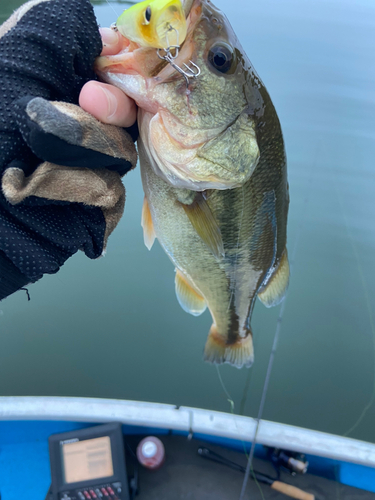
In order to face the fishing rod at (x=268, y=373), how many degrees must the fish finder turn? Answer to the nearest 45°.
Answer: approximately 135° to its left

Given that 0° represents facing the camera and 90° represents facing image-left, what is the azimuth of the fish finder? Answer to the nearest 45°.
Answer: approximately 0°
